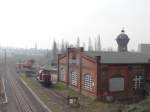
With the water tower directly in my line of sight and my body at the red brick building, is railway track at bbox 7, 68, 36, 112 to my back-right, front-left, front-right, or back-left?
back-left

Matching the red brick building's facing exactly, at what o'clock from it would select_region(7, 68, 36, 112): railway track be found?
The railway track is roughly at 1 o'clock from the red brick building.

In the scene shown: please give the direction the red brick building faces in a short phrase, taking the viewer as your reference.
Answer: facing the viewer and to the left of the viewer

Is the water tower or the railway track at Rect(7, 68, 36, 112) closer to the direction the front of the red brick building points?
the railway track

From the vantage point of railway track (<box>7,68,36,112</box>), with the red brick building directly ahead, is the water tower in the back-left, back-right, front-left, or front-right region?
front-left

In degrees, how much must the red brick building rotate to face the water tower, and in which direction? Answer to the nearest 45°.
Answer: approximately 135° to its right

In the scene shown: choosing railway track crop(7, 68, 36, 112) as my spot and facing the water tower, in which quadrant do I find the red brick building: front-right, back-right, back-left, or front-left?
front-right
